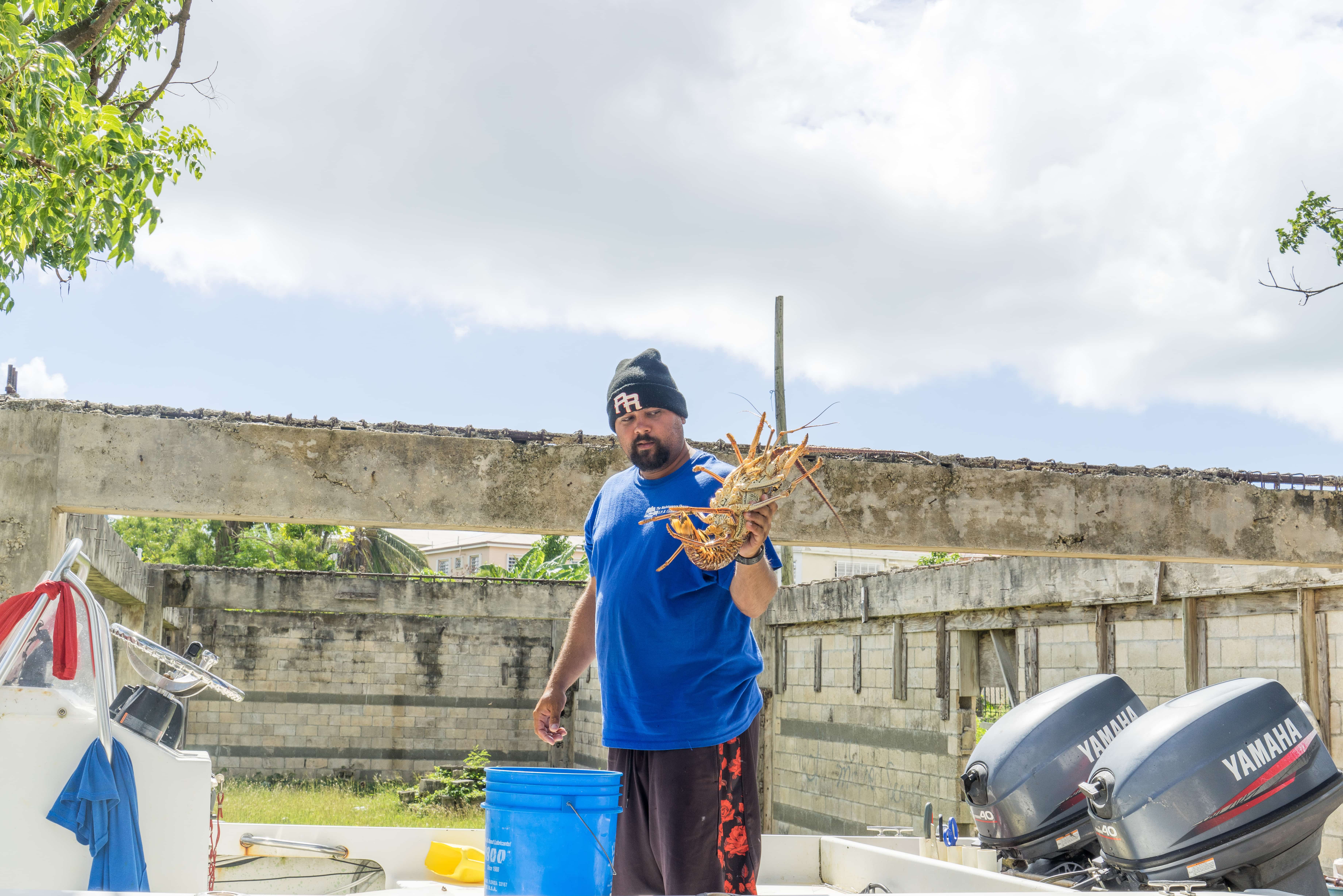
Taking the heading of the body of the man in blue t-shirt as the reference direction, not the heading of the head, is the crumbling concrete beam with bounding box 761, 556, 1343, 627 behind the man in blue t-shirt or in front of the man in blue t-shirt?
behind

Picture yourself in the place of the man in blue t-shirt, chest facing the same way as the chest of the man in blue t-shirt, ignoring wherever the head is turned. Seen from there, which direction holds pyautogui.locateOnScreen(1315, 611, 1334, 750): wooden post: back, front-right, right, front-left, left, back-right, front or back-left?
back

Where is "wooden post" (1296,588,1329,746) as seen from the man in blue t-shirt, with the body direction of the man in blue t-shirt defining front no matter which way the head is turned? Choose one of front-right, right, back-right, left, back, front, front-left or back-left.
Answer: back

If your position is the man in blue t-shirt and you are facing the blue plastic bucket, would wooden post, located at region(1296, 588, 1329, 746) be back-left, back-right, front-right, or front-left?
back-left

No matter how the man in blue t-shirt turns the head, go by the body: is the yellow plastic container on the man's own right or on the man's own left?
on the man's own right

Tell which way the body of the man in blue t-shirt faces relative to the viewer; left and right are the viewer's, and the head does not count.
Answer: facing the viewer and to the left of the viewer

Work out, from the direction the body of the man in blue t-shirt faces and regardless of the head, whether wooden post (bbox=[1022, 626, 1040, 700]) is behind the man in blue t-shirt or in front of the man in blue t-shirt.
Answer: behind
